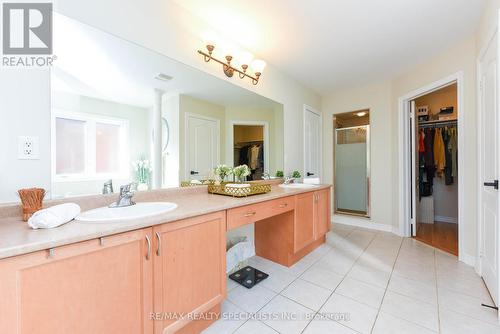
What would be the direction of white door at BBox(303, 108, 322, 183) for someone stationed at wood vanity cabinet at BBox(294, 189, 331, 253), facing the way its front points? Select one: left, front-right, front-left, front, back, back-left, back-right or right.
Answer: back-left

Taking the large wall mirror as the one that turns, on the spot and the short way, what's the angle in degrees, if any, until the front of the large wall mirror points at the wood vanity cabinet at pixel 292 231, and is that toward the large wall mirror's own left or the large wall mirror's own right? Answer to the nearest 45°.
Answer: approximately 45° to the large wall mirror's own left

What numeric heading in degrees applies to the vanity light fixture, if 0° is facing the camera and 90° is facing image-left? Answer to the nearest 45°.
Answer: approximately 315°

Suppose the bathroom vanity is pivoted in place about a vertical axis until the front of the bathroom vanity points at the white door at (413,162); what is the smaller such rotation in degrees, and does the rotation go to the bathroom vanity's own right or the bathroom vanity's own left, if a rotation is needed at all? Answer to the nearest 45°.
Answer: approximately 45° to the bathroom vanity's own left

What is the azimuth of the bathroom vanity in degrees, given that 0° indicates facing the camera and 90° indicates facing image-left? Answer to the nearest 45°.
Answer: approximately 315°
